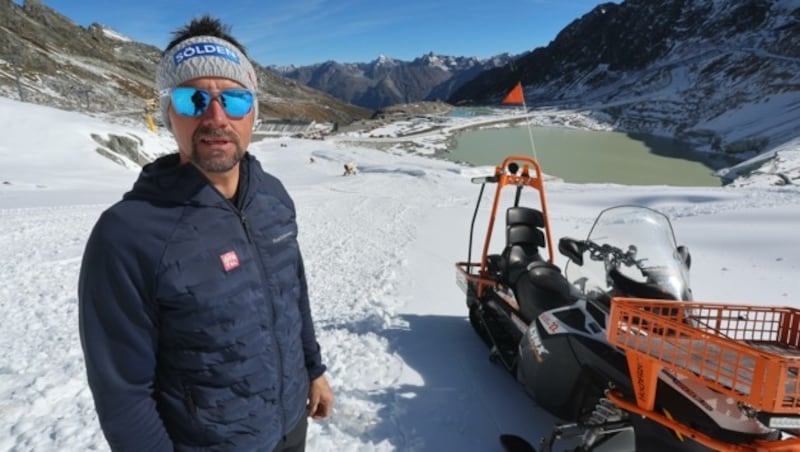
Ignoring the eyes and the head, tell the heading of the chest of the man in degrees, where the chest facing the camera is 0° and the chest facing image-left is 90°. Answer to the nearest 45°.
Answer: approximately 315°

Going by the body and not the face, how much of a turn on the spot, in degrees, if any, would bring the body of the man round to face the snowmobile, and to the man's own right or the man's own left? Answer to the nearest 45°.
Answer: approximately 45° to the man's own left

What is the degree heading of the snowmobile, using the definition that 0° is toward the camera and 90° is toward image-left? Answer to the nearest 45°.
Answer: approximately 315°

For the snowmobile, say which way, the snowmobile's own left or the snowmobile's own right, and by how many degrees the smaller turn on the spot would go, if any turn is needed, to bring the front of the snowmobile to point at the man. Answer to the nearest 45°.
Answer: approximately 90° to the snowmobile's own right
